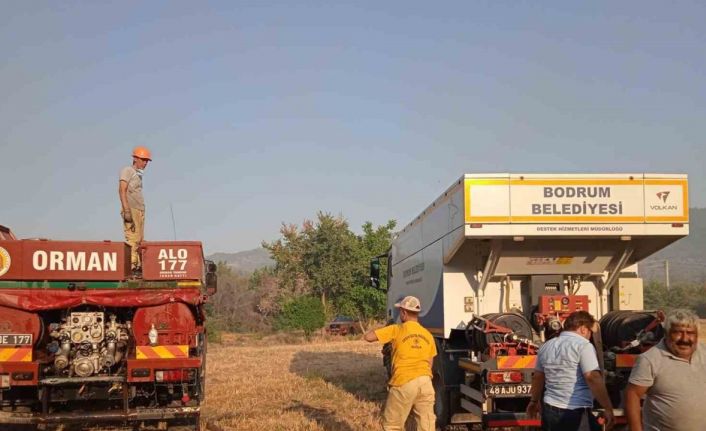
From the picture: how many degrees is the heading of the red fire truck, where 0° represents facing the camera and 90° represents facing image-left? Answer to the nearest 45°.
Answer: approximately 180°

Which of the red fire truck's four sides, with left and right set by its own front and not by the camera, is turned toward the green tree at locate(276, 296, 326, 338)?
front

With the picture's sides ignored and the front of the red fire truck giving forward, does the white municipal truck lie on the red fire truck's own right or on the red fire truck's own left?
on the red fire truck's own right

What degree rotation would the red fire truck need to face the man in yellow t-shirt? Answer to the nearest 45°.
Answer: approximately 135° to its right

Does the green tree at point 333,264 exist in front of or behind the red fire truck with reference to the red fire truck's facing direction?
in front

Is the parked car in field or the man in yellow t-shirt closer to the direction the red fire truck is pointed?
the parked car in field

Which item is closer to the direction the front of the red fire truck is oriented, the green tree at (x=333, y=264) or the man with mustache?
the green tree

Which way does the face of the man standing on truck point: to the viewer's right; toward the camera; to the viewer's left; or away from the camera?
to the viewer's right
